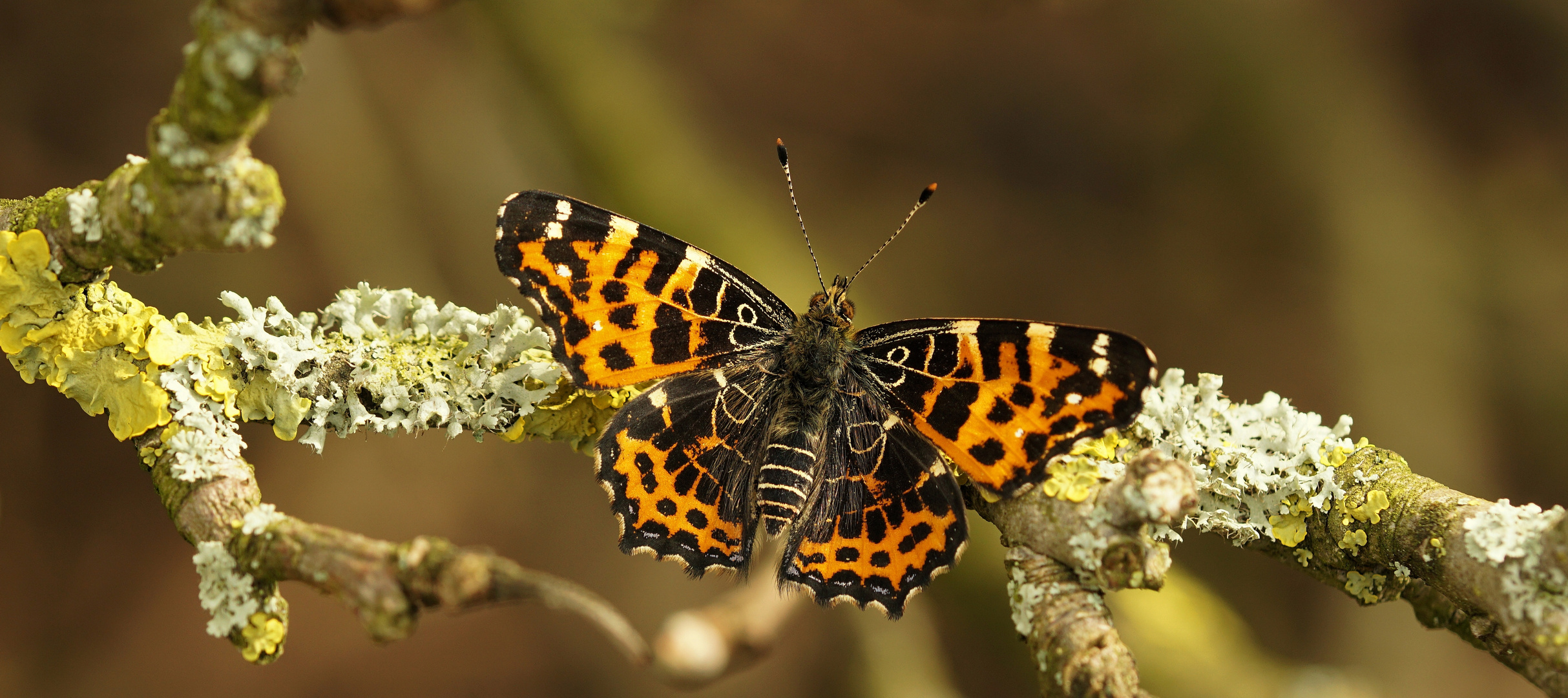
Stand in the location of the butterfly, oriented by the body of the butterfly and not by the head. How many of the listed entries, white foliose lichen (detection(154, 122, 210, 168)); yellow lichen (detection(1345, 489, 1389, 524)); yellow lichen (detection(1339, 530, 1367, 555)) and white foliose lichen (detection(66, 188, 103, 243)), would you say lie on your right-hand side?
2

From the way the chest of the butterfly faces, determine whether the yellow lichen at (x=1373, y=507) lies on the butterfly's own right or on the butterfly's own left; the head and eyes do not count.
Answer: on the butterfly's own right

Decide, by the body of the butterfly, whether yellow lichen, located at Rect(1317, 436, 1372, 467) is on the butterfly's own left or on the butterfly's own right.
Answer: on the butterfly's own right

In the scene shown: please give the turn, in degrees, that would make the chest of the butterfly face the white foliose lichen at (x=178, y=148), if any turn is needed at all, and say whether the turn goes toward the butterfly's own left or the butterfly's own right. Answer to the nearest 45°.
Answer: approximately 135° to the butterfly's own left

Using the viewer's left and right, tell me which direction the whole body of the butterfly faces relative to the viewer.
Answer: facing away from the viewer

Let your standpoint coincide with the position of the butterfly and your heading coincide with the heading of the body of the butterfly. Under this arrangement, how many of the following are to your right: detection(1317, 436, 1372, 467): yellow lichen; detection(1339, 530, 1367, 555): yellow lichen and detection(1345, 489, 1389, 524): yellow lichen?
3

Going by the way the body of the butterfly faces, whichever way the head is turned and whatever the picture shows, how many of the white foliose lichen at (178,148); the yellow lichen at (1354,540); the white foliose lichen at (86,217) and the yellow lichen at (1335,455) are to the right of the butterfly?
2

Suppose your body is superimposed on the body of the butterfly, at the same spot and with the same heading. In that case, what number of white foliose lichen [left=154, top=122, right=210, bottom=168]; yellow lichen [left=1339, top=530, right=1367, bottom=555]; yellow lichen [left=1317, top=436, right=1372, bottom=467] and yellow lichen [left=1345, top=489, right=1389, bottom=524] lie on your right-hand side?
3
